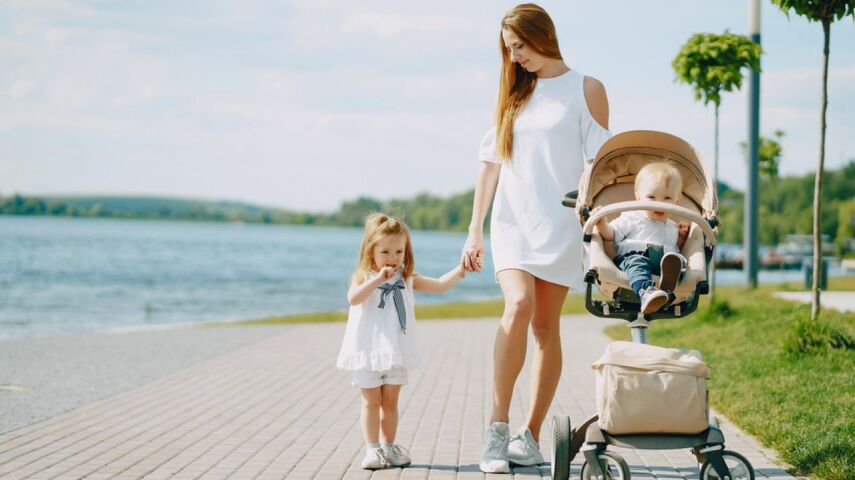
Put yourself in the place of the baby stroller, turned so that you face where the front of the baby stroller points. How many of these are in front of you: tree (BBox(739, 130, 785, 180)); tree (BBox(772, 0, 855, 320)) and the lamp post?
0

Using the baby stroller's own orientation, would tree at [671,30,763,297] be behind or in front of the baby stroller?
behind

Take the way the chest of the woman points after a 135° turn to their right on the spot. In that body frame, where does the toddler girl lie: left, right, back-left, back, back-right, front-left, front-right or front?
front-left

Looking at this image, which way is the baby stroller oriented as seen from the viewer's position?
toward the camera

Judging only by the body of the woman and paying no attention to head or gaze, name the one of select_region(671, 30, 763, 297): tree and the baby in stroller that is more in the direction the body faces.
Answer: the baby in stroller

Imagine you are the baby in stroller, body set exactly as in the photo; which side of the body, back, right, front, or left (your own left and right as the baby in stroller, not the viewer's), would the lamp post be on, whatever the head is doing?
back

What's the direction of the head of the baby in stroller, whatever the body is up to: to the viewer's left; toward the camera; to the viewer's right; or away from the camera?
toward the camera

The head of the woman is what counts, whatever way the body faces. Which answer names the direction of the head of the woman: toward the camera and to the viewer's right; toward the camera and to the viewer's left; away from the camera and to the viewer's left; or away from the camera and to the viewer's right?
toward the camera and to the viewer's left

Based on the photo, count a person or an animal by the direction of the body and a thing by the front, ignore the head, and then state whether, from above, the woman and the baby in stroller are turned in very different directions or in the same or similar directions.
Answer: same or similar directions

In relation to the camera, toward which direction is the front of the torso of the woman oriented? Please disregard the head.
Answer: toward the camera
